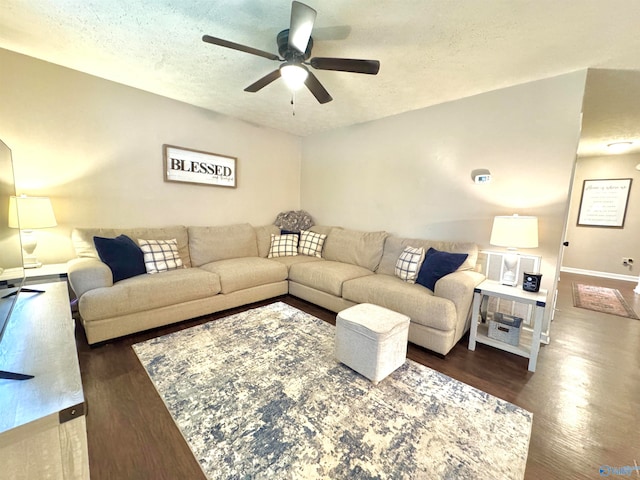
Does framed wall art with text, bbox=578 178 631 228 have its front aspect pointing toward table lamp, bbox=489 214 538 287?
yes

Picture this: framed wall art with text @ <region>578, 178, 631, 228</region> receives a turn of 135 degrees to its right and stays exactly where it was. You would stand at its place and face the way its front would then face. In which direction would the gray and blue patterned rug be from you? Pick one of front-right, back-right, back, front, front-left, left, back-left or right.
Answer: back-left

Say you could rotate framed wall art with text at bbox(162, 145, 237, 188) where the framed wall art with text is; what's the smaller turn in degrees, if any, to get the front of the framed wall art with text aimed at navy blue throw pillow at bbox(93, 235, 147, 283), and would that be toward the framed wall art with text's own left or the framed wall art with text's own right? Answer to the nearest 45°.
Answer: approximately 90° to the framed wall art with text's own right

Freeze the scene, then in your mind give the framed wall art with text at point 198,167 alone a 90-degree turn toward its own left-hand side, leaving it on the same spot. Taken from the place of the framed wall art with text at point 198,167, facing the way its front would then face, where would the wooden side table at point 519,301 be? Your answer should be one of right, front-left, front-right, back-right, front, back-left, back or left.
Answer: right

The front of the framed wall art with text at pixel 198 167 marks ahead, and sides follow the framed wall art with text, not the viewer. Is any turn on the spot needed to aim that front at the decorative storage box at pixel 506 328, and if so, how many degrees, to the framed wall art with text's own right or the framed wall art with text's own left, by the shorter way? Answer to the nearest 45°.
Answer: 0° — it already faces it

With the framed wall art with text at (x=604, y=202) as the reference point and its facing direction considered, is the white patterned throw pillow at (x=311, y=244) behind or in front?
in front

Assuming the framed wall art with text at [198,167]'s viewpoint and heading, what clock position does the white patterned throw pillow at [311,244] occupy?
The white patterned throw pillow is roughly at 11 o'clock from the framed wall art with text.

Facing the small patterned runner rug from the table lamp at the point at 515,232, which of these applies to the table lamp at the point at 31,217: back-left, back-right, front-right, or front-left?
back-left

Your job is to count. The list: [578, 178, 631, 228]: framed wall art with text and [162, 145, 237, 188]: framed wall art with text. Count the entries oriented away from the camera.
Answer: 0

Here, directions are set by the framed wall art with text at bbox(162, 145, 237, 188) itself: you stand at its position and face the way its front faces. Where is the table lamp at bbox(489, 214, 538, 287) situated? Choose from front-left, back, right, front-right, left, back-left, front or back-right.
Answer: front

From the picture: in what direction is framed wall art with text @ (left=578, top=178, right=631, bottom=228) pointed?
toward the camera

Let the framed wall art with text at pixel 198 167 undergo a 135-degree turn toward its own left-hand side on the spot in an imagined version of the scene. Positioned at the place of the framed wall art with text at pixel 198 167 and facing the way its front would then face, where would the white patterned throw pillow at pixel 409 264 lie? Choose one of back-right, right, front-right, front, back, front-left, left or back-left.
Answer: back-right

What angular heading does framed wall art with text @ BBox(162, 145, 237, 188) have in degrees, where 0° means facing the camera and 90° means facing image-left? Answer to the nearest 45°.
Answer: approximately 315°

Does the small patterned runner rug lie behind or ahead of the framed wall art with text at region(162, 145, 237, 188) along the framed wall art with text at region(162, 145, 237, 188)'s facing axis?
ahead

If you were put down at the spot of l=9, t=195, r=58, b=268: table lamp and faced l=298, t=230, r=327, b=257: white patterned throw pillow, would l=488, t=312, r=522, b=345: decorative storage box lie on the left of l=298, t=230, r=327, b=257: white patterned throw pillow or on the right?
right
